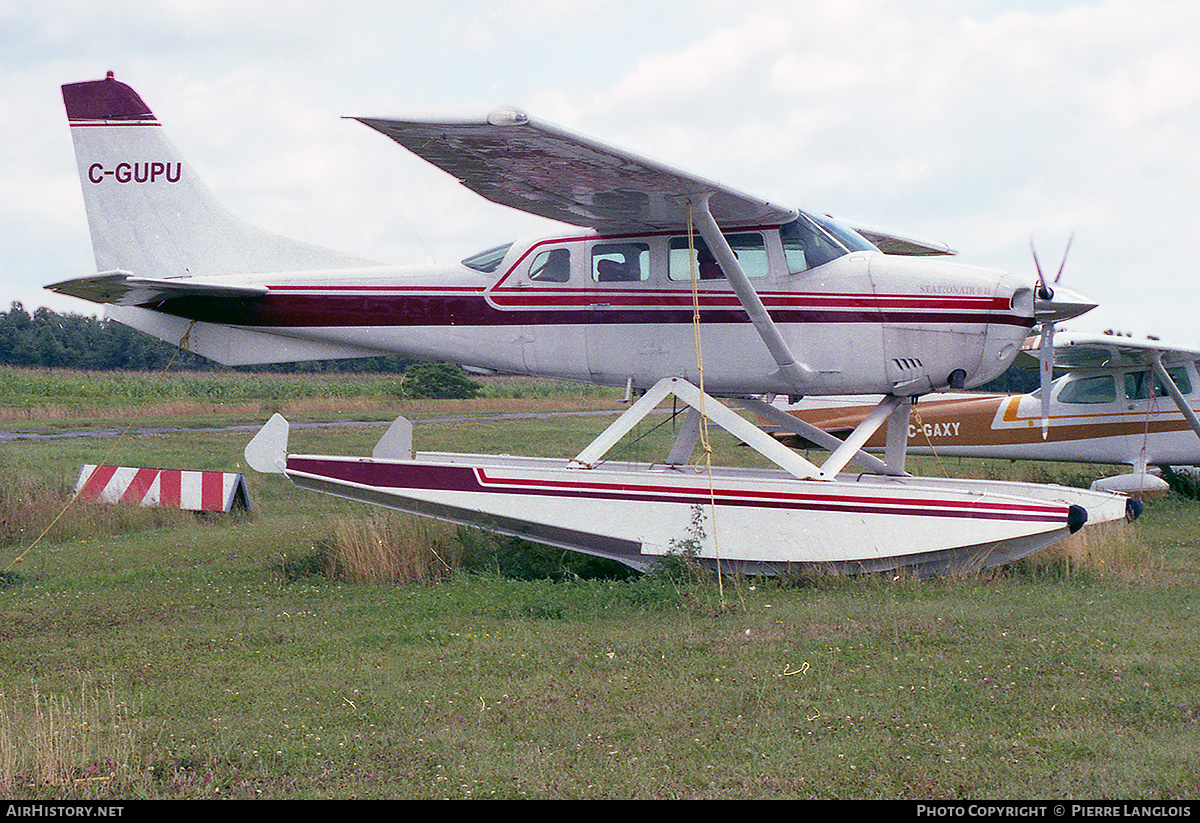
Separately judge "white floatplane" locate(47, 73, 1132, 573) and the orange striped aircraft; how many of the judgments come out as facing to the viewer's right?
2

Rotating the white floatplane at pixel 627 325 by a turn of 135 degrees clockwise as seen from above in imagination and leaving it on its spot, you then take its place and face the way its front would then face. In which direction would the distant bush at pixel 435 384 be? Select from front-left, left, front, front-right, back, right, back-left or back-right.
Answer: back-right

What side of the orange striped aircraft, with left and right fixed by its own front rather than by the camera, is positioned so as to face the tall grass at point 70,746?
right

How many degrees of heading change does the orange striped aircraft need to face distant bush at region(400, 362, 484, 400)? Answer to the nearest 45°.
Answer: approximately 135° to its left

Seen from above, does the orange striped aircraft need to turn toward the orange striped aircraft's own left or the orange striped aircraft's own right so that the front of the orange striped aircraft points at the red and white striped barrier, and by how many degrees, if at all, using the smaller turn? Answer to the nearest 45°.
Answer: approximately 135° to the orange striped aircraft's own right

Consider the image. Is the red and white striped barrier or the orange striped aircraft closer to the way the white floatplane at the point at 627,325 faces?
the orange striped aircraft

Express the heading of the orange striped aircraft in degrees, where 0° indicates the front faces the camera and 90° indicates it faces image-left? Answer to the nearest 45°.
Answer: approximately 270°

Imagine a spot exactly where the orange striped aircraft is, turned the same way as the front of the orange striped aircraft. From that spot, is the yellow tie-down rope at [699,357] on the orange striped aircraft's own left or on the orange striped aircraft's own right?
on the orange striped aircraft's own right

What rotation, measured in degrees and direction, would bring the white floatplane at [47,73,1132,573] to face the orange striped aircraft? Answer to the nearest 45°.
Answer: approximately 45° to its left

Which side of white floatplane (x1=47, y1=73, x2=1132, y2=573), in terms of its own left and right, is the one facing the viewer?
right
